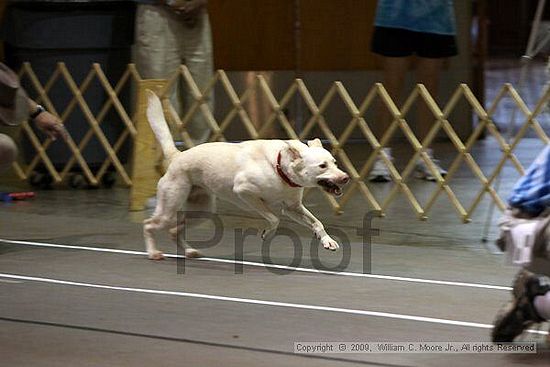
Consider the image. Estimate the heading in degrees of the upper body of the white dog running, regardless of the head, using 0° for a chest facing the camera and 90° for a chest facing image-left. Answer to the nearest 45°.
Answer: approximately 270°

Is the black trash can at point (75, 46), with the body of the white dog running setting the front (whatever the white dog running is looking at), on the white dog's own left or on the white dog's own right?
on the white dog's own left
